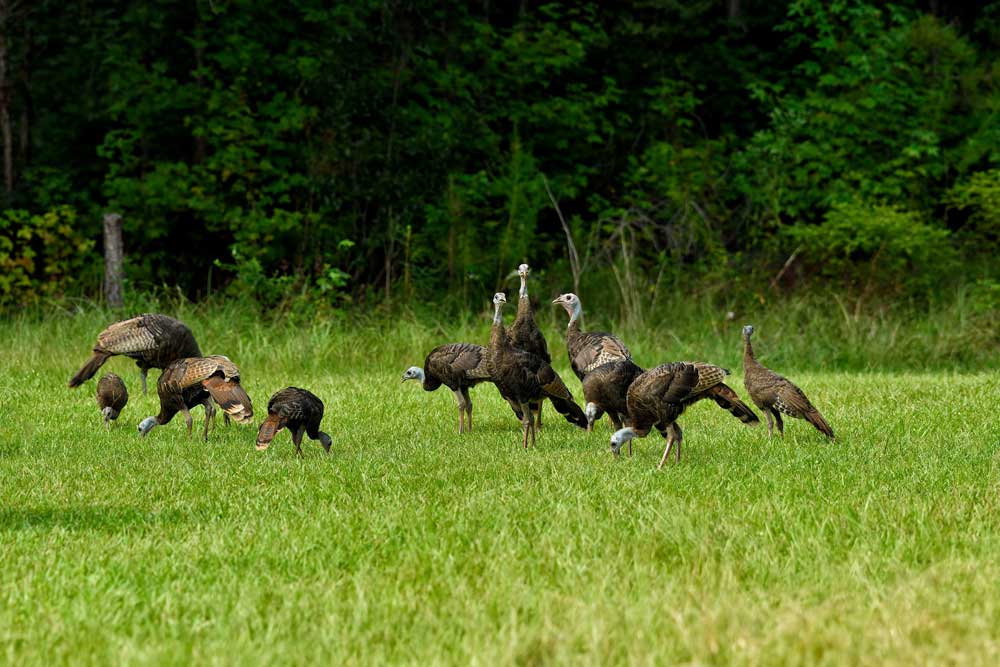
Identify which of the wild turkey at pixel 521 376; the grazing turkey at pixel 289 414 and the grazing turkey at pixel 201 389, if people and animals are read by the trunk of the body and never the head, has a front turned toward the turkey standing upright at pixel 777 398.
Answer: the grazing turkey at pixel 289 414

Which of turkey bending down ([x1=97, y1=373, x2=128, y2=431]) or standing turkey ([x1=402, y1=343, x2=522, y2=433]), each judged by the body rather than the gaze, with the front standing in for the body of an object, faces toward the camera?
the turkey bending down

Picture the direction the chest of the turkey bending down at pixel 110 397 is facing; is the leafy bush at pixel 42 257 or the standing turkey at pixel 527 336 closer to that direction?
the standing turkey

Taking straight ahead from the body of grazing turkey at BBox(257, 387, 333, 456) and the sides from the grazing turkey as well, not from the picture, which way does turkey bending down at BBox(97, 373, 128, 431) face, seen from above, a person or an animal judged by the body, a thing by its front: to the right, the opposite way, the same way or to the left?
to the right

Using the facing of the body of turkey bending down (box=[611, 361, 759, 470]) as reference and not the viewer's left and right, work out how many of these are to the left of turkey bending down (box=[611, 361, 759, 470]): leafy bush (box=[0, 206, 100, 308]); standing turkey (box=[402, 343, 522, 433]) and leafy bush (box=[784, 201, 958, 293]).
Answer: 0

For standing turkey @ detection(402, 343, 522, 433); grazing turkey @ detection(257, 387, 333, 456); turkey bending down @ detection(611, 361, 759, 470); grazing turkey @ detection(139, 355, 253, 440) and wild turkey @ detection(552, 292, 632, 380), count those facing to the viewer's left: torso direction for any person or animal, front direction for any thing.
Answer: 4

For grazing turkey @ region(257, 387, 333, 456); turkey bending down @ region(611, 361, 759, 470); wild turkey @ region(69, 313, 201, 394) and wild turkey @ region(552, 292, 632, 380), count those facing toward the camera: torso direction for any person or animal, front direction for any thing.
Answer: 0

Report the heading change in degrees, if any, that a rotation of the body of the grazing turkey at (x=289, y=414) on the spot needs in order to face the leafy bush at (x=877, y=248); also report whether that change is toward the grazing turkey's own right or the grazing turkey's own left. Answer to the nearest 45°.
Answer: approximately 45° to the grazing turkey's own left

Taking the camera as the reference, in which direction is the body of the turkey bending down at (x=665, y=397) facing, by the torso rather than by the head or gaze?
to the viewer's left

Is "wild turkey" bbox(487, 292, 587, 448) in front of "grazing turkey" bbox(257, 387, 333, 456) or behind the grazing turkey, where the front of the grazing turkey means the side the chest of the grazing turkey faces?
in front

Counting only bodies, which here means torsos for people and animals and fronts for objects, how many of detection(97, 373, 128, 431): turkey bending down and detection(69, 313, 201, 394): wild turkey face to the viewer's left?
0

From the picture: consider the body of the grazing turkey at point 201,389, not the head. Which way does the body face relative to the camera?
to the viewer's left

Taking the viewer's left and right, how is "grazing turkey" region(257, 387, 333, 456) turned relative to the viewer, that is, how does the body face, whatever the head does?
facing to the right of the viewer

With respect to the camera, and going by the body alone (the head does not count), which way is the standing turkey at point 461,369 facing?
to the viewer's left

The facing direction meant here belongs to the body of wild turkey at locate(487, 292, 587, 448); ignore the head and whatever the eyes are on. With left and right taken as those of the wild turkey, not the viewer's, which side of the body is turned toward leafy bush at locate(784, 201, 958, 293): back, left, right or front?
back

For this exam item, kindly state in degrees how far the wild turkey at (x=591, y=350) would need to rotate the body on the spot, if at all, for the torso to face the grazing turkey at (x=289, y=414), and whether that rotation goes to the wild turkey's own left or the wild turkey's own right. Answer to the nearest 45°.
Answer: approximately 45° to the wild turkey's own left

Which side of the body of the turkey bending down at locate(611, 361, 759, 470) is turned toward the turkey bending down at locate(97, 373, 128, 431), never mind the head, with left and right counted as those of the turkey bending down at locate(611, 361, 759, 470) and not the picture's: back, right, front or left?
front

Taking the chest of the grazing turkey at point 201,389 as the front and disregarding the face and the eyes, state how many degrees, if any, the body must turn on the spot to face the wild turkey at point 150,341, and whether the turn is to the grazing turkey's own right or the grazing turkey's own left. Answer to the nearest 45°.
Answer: approximately 90° to the grazing turkey's own right

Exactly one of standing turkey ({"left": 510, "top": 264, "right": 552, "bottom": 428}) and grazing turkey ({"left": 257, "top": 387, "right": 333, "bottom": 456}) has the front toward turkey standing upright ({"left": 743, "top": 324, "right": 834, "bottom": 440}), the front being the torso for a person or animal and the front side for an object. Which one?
the grazing turkey
